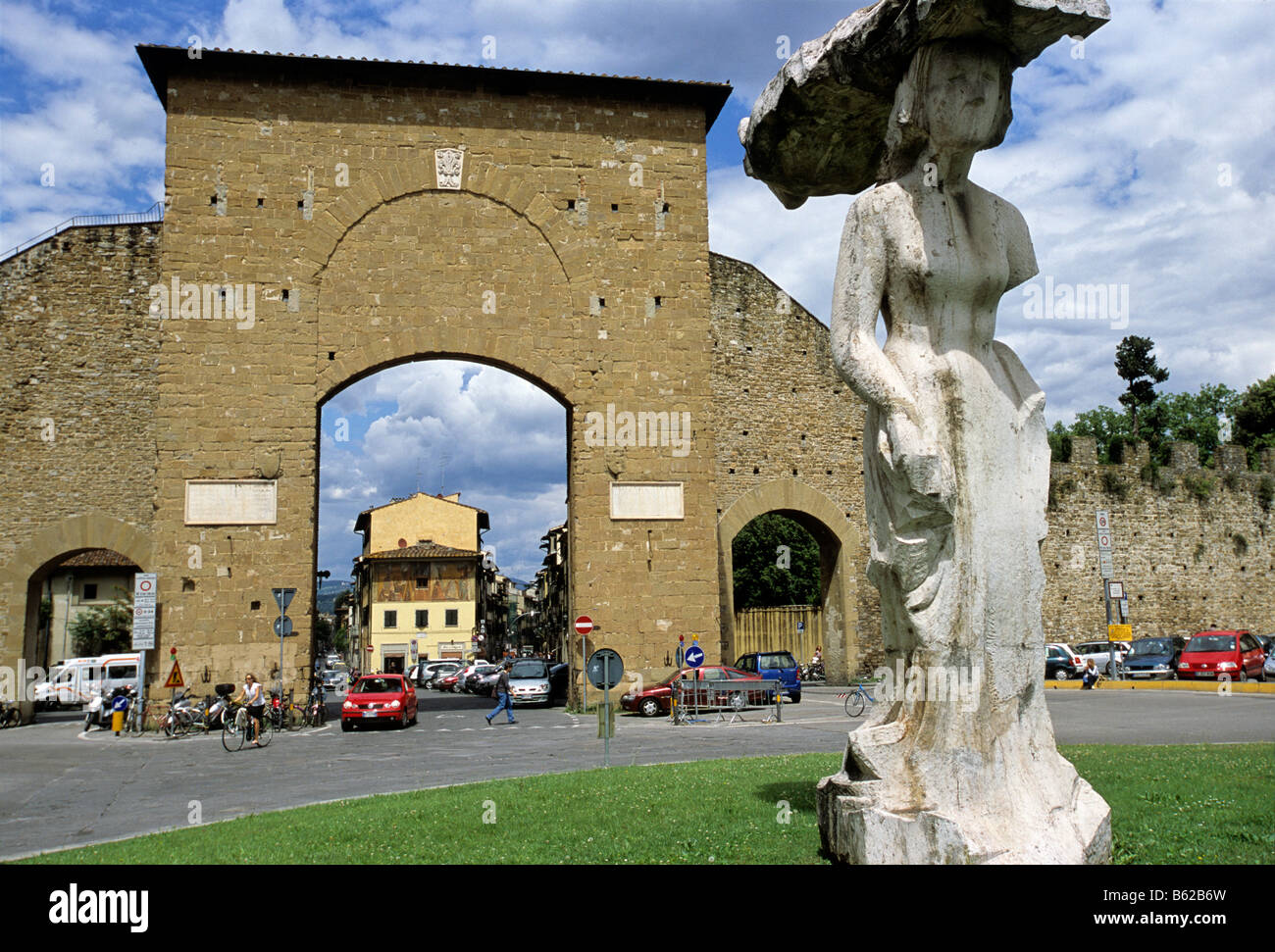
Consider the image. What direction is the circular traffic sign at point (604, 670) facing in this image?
away from the camera

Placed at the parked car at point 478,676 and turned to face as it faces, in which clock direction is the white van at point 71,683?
The white van is roughly at 1 o'clock from the parked car.

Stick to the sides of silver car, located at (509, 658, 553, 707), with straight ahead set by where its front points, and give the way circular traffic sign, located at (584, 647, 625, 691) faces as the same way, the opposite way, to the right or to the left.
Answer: the opposite way

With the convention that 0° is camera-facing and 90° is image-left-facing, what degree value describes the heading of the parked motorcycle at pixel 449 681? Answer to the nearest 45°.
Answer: approximately 45°

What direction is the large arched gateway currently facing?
toward the camera

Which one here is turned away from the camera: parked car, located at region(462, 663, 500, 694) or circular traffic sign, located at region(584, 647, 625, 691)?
the circular traffic sign

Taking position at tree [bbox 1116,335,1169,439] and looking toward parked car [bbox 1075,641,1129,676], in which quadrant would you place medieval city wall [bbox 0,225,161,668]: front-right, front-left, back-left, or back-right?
front-right

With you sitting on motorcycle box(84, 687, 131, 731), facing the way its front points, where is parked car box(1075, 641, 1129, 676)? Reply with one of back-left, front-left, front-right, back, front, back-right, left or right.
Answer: back-left

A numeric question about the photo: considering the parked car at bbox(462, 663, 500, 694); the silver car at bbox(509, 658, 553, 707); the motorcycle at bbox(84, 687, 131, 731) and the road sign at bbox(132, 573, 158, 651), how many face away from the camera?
0

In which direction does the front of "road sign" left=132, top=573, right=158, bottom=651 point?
toward the camera

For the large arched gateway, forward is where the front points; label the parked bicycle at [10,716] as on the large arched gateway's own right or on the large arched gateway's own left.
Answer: on the large arched gateway's own right

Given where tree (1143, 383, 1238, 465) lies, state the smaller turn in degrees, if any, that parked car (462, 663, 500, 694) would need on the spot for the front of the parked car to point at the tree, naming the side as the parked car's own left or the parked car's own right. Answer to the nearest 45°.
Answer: approximately 135° to the parked car's own left

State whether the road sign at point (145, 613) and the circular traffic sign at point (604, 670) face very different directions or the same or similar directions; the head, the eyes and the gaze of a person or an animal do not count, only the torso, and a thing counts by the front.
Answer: very different directions

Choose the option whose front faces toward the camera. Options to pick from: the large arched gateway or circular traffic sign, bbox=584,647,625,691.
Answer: the large arched gateway

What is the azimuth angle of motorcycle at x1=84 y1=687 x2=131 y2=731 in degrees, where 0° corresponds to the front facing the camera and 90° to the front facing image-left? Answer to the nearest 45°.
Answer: approximately 45°

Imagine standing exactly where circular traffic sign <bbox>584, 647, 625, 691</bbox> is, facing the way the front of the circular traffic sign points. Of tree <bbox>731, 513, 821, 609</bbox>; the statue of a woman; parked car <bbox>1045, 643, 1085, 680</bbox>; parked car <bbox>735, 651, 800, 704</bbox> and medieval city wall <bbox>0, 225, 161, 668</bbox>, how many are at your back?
1

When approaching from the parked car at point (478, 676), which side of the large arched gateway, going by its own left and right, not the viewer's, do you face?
back

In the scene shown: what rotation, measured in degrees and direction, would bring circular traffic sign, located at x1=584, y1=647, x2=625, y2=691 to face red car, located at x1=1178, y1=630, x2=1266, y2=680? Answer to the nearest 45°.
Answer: approximately 45° to its right

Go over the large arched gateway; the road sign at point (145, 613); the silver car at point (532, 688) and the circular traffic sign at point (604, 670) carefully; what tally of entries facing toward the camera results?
3
